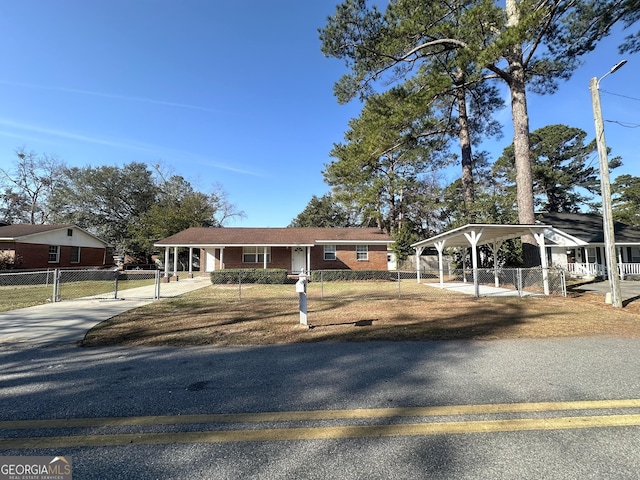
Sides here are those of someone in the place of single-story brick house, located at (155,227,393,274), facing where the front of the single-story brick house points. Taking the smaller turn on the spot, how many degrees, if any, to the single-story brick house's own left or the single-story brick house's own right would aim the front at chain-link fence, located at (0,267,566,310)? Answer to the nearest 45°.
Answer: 0° — it already faces it

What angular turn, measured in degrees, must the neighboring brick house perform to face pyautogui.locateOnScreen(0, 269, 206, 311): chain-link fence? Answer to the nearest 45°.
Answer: approximately 45° to its left

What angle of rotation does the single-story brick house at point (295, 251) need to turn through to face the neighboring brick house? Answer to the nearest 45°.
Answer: approximately 90° to its right

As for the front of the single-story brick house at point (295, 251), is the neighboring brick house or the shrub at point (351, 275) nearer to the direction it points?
the shrub

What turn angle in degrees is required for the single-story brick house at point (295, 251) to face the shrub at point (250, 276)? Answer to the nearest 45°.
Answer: approximately 45° to its right

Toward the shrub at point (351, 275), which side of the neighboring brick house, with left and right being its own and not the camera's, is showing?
left

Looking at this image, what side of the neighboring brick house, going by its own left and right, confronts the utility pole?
left

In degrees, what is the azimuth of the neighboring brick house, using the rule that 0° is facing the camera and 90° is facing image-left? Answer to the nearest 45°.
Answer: approximately 45°

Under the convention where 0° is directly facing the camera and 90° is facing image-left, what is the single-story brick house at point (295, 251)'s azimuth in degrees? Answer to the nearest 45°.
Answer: approximately 0°
